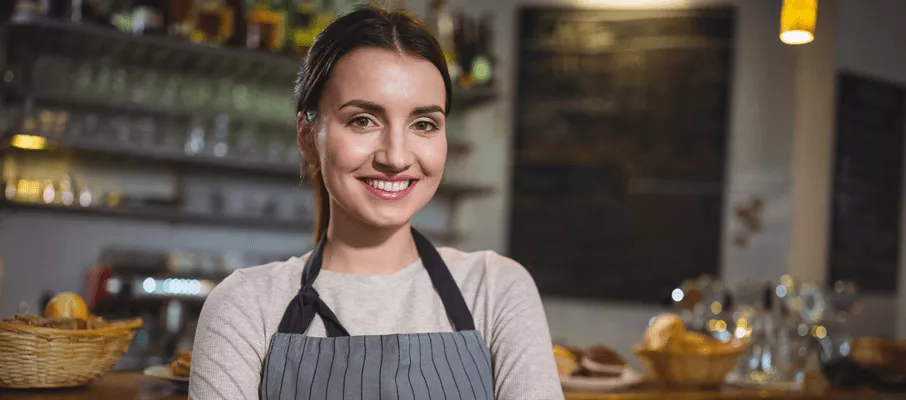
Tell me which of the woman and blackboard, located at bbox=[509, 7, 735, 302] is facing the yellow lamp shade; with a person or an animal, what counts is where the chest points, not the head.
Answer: the blackboard

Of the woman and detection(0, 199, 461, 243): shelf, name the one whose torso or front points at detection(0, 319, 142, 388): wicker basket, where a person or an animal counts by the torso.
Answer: the shelf

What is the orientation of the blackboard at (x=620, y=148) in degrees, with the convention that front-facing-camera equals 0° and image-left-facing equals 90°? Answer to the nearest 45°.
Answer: approximately 0°

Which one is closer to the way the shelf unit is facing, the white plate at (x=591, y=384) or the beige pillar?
the white plate

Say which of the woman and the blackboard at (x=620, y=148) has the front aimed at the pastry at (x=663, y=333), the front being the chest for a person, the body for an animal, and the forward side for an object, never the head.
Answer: the blackboard

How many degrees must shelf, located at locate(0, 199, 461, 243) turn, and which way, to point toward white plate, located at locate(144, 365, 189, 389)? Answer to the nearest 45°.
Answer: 0° — it already faces it

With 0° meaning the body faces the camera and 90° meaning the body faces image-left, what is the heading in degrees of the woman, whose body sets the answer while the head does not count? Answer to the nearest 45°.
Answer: approximately 0°

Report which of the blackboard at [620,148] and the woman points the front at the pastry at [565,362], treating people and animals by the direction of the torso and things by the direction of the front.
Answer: the blackboard

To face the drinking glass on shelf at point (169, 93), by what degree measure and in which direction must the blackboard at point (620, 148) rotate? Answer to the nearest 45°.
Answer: approximately 45° to its right

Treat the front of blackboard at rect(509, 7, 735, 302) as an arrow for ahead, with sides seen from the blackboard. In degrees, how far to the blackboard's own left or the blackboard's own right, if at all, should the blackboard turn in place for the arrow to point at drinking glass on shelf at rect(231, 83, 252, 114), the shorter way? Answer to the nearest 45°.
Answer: approximately 45° to the blackboard's own right
